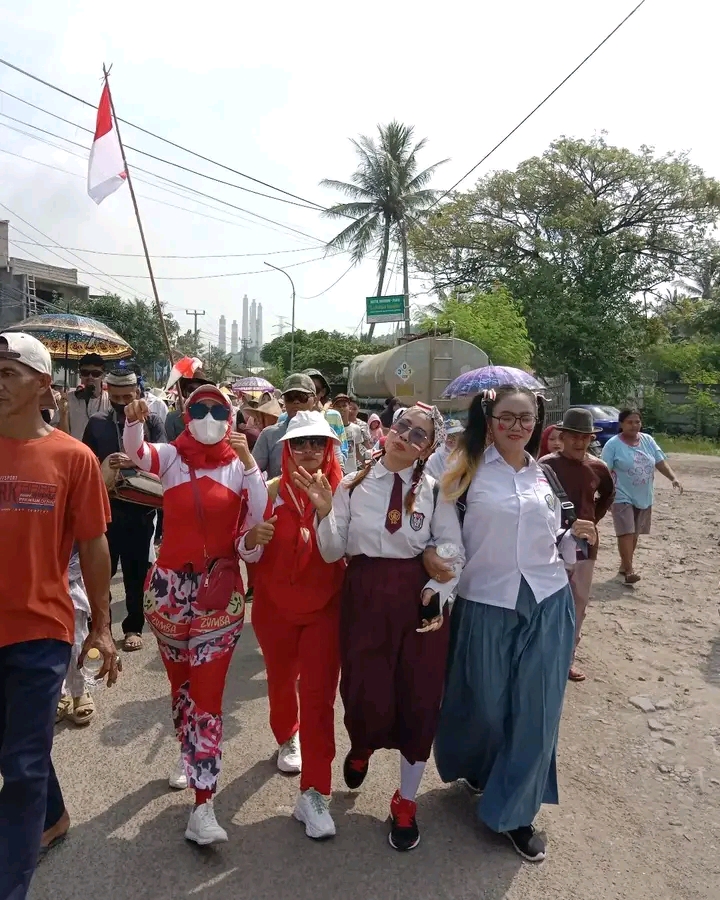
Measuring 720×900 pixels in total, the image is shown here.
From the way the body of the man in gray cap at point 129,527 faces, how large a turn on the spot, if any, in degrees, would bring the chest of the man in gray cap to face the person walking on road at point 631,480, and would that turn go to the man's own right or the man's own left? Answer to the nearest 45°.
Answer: approximately 90° to the man's own left

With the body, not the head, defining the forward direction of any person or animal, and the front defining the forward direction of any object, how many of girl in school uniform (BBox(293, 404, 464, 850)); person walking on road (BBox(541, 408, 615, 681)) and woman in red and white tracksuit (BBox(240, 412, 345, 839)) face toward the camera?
3

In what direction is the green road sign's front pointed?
toward the camera

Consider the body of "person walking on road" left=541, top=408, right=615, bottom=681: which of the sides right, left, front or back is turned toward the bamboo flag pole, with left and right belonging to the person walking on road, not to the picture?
right

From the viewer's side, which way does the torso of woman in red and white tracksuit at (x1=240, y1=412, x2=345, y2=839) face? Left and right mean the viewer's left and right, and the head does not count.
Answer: facing the viewer

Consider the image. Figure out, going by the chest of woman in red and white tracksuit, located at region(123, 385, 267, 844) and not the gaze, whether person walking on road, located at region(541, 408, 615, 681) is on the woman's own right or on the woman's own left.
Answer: on the woman's own left

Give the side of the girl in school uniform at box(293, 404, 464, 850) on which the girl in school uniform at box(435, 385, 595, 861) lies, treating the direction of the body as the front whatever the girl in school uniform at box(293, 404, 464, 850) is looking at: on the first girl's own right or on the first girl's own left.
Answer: on the first girl's own left

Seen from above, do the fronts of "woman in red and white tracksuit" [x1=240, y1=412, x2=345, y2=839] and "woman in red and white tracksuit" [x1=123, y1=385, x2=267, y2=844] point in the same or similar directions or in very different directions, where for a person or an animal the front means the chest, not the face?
same or similar directions

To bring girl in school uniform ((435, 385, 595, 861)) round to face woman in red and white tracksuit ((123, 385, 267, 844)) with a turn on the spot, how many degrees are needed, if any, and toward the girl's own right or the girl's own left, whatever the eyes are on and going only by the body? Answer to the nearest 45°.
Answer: approximately 90° to the girl's own right

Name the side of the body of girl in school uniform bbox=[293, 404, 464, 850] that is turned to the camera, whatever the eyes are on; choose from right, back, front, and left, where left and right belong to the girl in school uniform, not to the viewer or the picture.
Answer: front

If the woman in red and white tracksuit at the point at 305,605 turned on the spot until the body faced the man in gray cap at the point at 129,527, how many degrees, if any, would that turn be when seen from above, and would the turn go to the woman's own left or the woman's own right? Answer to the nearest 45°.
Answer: approximately 135° to the woman's own right

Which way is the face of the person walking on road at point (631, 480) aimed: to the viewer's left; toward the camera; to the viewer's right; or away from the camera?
toward the camera

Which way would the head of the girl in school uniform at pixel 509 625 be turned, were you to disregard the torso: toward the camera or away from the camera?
toward the camera

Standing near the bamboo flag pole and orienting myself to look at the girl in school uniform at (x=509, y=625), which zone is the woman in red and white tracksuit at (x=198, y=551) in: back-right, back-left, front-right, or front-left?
front-right

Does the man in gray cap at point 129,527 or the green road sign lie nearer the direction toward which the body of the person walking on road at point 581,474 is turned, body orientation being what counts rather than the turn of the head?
the man in gray cap

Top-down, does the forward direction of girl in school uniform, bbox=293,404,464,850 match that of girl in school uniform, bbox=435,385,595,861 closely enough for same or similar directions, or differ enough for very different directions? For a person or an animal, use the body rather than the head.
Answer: same or similar directions
